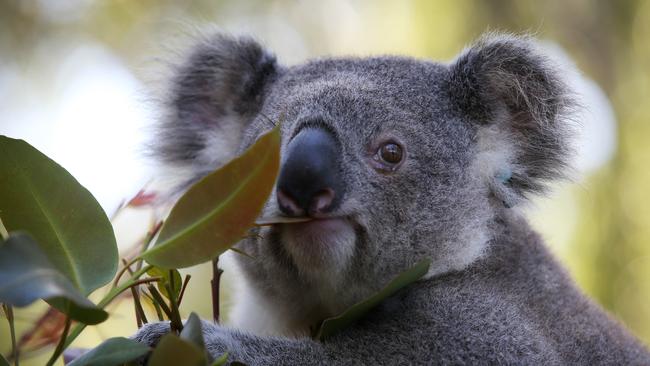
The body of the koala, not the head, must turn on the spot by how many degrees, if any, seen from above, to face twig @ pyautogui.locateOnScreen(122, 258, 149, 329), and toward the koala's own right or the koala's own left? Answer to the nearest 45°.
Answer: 0° — it already faces it

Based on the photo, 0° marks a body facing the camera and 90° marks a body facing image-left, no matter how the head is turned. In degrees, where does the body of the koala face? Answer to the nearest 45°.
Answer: approximately 45°

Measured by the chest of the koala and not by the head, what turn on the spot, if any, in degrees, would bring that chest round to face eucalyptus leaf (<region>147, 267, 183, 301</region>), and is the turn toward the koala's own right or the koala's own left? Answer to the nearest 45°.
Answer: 0° — it already faces it

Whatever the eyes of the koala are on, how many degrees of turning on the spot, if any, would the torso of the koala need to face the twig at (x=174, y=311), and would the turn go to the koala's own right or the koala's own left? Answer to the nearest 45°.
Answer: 0° — it already faces it

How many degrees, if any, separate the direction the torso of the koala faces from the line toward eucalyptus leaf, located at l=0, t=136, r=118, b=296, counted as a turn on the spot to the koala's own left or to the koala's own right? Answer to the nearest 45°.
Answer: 0° — it already faces it
